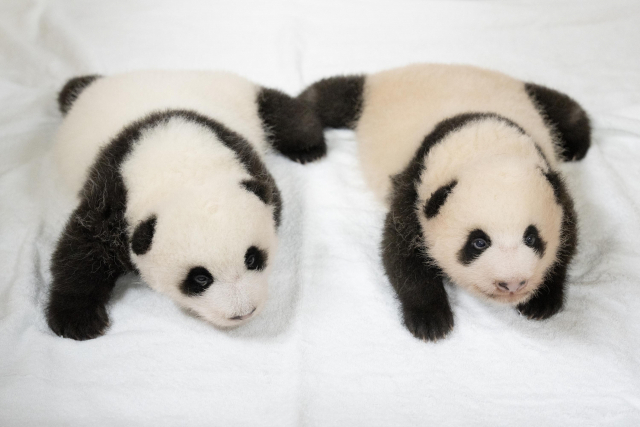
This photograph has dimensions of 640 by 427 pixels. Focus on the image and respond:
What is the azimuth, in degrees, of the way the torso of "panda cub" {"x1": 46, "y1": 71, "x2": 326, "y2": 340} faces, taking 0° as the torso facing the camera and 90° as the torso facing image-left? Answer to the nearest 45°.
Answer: approximately 315°
